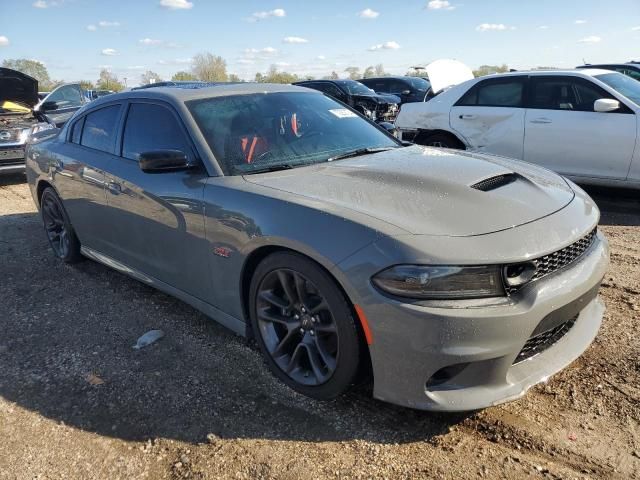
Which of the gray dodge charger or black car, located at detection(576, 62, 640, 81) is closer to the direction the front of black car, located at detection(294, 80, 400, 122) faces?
the black car

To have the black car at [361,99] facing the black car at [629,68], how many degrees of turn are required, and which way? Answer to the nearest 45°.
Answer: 0° — it already faces it

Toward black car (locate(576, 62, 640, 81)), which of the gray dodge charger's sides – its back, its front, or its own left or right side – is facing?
left

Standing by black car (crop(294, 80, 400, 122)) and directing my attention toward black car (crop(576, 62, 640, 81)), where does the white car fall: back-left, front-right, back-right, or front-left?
front-right

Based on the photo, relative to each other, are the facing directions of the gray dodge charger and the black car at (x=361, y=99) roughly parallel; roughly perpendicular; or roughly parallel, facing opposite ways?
roughly parallel

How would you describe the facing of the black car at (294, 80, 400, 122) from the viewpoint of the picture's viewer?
facing the viewer and to the right of the viewer
